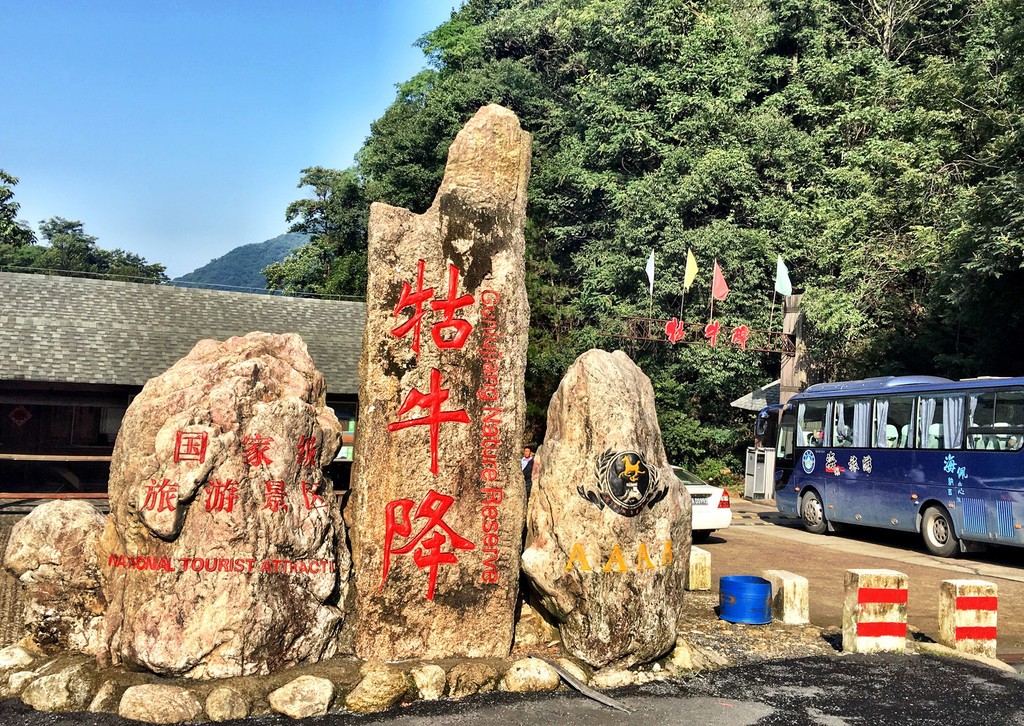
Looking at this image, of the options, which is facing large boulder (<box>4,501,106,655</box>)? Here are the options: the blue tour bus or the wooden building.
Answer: the wooden building

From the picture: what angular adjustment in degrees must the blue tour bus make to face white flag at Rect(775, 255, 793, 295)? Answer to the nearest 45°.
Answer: approximately 45° to its right

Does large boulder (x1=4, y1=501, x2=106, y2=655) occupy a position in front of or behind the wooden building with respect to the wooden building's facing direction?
in front

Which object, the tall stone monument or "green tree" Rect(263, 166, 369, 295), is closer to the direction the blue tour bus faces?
the green tree

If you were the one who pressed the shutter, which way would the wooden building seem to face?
facing the viewer

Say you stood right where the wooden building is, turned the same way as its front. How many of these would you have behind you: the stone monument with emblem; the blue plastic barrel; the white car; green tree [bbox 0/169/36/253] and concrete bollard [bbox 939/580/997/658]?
1

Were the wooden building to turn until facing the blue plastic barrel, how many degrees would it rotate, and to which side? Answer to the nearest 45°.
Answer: approximately 45° to its left

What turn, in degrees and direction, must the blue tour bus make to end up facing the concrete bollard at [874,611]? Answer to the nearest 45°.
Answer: approximately 135° to its left

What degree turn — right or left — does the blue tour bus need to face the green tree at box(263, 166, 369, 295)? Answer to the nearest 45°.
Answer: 0° — it already faces it

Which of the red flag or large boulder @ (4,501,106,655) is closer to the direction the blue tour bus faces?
the red flag

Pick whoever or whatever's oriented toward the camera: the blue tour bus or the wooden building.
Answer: the wooden building

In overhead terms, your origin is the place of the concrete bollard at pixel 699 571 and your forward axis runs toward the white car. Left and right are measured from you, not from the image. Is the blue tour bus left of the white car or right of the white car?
right

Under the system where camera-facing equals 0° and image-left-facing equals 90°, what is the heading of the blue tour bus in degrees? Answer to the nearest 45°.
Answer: approximately 135°

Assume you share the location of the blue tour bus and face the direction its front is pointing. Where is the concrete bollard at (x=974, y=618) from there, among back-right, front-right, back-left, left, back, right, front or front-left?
back-left

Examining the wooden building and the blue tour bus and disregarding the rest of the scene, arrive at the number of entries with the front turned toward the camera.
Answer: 1

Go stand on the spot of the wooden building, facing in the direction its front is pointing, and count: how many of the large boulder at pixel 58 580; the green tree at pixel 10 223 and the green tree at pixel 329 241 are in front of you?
1

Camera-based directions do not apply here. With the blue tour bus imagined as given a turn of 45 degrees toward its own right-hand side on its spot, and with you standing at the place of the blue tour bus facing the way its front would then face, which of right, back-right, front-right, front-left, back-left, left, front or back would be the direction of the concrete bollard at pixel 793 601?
back

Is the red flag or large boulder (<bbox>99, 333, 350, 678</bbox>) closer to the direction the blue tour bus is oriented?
the red flag
